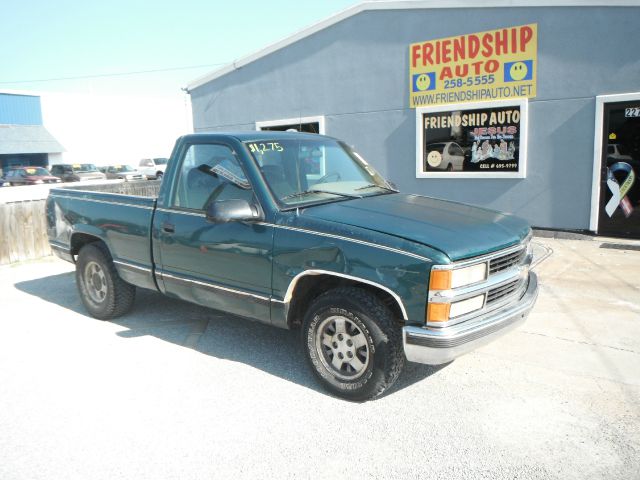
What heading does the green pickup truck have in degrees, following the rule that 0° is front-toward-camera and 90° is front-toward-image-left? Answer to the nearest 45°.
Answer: approximately 315°

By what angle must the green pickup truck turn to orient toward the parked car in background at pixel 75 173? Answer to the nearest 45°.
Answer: approximately 180°

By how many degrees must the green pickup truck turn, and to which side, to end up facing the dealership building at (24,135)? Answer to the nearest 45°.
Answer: approximately 180°

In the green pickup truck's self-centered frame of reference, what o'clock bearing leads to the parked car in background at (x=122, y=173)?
The parked car in background is roughly at 7 o'clock from the green pickup truck.

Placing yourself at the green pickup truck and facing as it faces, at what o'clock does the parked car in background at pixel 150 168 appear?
The parked car in background is roughly at 7 o'clock from the green pickup truck.

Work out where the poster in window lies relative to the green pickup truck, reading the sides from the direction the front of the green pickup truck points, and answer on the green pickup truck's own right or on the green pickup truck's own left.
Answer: on the green pickup truck's own left

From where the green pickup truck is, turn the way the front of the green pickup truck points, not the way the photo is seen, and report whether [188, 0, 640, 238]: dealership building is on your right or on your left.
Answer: on your left

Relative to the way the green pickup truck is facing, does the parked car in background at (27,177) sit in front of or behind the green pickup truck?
behind

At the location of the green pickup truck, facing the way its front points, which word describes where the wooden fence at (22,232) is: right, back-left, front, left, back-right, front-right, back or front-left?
back
